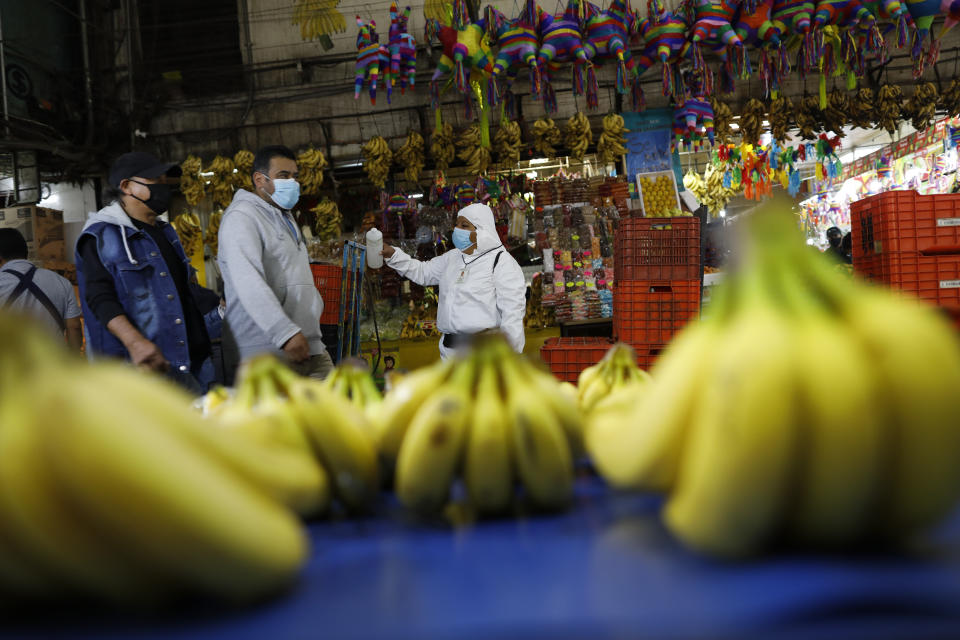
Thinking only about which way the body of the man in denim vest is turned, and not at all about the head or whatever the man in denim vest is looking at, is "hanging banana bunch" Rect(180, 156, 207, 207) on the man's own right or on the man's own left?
on the man's own left

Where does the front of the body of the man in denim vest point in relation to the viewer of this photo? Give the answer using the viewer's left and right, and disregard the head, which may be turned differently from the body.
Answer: facing the viewer and to the right of the viewer

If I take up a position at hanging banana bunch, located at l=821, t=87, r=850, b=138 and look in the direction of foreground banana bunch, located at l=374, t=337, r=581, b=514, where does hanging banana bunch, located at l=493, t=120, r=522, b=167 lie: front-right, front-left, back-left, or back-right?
front-right

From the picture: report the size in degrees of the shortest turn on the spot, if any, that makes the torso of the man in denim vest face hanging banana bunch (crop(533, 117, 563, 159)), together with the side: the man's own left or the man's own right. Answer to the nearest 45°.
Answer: approximately 90° to the man's own left

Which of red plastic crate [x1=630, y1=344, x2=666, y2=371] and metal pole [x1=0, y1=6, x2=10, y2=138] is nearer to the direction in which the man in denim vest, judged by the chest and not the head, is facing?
the red plastic crate

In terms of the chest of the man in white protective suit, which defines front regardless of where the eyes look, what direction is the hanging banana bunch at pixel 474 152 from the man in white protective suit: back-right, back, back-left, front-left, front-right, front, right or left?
back-right

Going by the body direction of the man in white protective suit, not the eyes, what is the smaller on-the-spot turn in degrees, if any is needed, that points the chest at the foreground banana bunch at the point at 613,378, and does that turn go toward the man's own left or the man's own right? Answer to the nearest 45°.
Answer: approximately 45° to the man's own left

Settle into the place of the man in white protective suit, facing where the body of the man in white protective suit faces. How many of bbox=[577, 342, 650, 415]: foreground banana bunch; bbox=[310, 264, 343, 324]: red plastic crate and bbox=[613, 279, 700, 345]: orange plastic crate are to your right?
1

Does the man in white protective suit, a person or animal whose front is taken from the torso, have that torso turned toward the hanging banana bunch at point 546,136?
no

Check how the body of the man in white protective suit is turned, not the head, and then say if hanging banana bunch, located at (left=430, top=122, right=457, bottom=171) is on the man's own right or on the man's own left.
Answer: on the man's own right

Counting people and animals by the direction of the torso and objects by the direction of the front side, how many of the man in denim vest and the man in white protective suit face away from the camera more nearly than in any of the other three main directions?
0

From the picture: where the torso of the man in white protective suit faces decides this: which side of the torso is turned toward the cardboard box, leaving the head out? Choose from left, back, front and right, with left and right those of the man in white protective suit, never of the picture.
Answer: right

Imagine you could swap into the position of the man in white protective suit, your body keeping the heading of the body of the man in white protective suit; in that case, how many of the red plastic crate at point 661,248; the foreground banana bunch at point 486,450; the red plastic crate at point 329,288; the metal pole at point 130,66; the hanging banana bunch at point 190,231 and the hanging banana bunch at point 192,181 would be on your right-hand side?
4

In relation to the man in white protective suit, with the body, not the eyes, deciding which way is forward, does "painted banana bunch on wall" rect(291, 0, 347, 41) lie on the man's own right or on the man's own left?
on the man's own right

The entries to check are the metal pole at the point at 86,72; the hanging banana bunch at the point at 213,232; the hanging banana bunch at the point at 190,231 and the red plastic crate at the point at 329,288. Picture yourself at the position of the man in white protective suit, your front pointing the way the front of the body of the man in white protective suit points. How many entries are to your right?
4

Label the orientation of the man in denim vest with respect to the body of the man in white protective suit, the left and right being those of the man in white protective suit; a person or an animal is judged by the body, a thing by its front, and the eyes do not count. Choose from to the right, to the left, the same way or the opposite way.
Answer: to the left

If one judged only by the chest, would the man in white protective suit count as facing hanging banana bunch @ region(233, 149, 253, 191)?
no

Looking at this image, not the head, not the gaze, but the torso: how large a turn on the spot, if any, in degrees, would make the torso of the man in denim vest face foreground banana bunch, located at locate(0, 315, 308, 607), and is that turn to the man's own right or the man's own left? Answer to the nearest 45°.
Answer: approximately 45° to the man's own right

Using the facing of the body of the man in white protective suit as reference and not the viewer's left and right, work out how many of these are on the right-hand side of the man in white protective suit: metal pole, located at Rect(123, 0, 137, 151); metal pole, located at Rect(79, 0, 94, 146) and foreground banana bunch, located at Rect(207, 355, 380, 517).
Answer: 2
